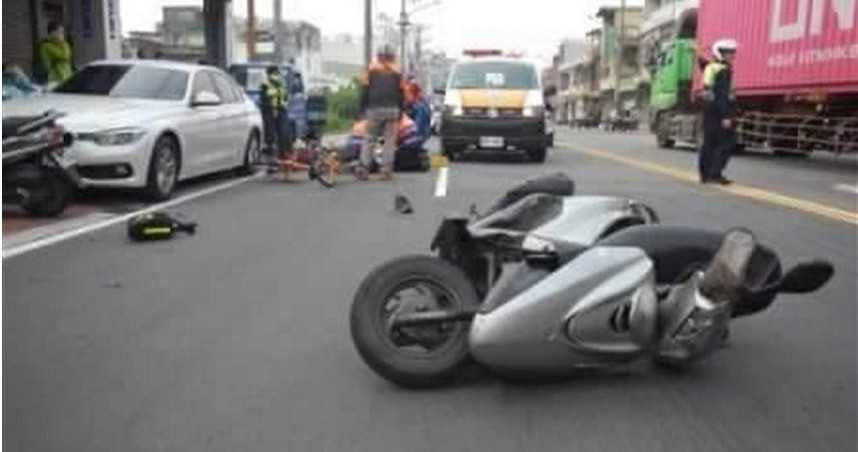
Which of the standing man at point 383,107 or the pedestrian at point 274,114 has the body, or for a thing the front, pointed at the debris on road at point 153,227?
the pedestrian

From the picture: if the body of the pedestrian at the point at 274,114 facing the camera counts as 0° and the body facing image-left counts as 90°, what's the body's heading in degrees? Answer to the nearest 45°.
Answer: approximately 0°

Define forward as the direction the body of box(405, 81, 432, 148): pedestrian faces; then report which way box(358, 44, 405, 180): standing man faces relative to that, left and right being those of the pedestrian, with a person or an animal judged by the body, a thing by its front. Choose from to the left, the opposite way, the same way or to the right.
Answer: to the right

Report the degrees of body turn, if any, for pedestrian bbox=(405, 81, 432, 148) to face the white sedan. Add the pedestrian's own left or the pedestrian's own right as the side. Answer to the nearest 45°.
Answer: approximately 45° to the pedestrian's own left

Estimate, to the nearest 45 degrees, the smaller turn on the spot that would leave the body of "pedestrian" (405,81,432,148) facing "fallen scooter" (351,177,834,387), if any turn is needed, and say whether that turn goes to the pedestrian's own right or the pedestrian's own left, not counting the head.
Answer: approximately 90° to the pedestrian's own left

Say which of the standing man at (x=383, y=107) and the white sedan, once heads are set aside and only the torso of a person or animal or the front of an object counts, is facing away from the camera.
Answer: the standing man

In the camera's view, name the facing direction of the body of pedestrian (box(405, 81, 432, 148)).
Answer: to the viewer's left

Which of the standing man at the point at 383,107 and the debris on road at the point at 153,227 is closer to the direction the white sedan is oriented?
the debris on road

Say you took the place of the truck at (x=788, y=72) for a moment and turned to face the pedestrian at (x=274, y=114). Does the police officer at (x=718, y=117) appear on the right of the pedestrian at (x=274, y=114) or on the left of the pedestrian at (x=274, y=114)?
left

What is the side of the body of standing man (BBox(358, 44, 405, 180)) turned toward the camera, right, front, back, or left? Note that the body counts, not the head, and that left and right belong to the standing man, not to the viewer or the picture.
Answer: back

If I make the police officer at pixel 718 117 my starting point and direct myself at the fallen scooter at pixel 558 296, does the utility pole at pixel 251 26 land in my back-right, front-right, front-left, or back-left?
back-right

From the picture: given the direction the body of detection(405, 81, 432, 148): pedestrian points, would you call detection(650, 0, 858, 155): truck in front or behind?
behind
